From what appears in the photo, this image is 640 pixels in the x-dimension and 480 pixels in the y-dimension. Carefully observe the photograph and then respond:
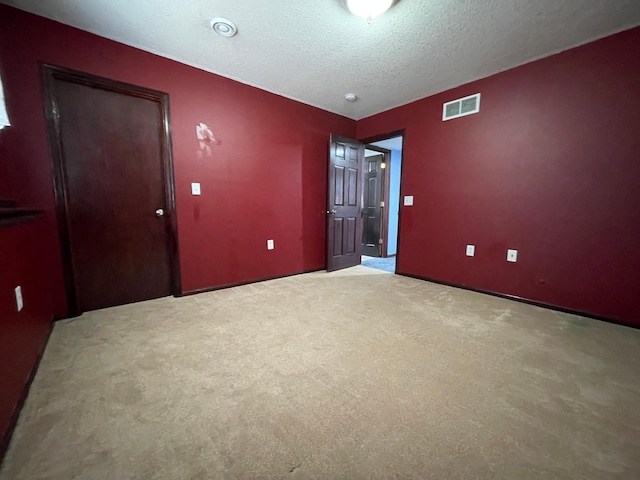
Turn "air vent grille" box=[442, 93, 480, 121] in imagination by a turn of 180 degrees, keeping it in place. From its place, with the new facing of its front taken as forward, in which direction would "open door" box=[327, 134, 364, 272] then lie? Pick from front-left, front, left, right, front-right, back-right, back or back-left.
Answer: back-left

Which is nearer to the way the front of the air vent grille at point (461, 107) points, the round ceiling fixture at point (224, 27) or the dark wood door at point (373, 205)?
the round ceiling fixture

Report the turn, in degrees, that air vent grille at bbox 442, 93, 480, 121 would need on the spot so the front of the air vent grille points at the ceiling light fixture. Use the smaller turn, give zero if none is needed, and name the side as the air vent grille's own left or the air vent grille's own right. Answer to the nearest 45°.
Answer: approximately 45° to the air vent grille's own left

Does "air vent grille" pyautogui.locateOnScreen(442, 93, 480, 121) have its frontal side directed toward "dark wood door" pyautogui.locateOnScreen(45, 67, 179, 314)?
yes

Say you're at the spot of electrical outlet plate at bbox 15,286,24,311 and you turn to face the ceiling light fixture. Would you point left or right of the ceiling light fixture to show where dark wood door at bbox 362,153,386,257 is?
left

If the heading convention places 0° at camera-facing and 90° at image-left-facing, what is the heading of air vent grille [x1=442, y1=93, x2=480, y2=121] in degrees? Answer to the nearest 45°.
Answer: approximately 45°

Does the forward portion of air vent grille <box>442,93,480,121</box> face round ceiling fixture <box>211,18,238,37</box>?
yes

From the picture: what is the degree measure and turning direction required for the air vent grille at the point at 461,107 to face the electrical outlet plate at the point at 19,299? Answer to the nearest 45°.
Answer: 0° — it already faces it

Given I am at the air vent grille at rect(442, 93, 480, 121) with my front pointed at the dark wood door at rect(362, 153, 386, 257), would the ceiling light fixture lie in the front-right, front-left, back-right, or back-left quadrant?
back-left

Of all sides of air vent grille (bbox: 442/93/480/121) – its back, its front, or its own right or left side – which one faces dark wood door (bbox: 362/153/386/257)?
right
